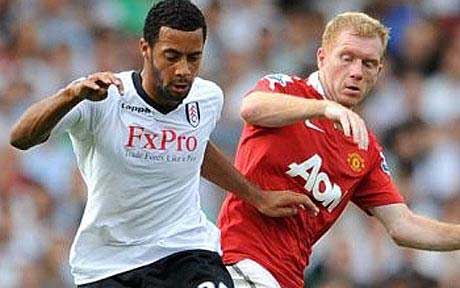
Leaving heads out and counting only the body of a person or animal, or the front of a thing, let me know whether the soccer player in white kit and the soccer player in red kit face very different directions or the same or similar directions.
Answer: same or similar directions

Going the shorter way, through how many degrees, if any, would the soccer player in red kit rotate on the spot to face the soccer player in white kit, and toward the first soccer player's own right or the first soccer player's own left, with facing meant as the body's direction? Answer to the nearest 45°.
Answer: approximately 90° to the first soccer player's own right

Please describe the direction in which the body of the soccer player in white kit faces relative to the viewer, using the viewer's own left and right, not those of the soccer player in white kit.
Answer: facing the viewer and to the right of the viewer
